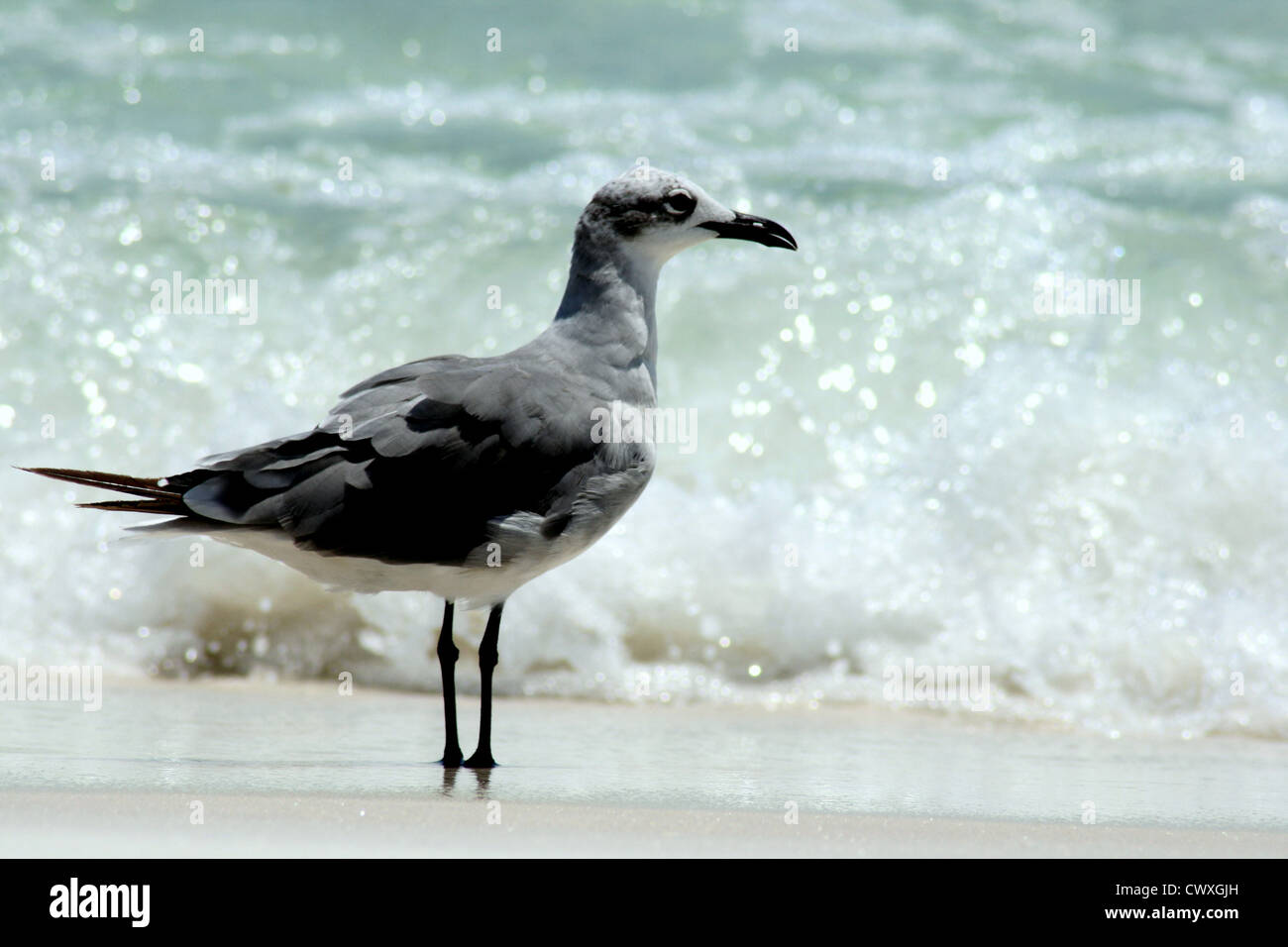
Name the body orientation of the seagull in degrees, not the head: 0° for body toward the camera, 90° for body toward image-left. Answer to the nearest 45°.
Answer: approximately 270°
